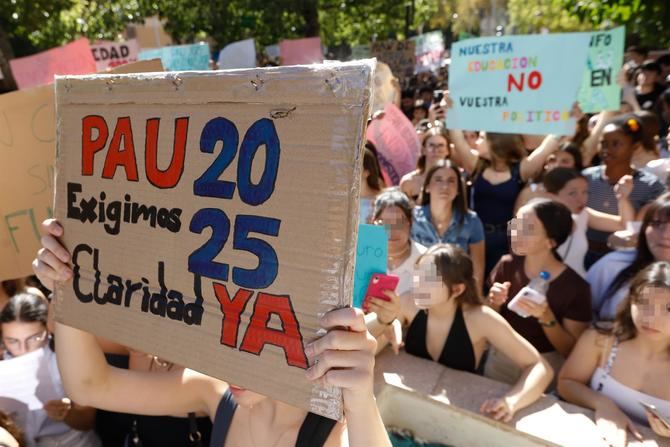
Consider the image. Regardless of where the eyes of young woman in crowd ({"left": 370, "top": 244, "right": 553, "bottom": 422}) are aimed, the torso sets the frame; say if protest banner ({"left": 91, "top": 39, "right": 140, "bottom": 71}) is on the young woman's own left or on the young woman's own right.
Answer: on the young woman's own right

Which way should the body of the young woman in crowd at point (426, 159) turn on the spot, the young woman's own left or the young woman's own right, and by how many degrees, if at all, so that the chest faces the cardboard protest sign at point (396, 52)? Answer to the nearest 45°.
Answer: approximately 180°
